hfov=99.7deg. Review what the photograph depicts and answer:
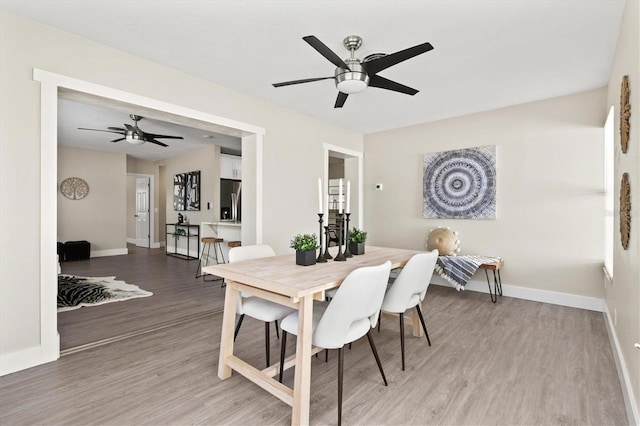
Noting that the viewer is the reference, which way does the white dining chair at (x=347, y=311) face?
facing away from the viewer and to the left of the viewer

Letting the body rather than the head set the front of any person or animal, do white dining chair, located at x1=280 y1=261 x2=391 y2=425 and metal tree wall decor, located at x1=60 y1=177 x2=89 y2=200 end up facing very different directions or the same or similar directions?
very different directions

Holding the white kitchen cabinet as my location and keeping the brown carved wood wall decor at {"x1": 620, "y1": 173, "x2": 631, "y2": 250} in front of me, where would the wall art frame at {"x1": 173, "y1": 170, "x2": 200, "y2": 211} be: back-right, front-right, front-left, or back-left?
back-right

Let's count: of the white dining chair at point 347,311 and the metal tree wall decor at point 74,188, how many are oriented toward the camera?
1

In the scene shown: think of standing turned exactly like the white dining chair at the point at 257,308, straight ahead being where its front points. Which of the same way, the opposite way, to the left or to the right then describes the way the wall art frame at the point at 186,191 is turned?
to the right
